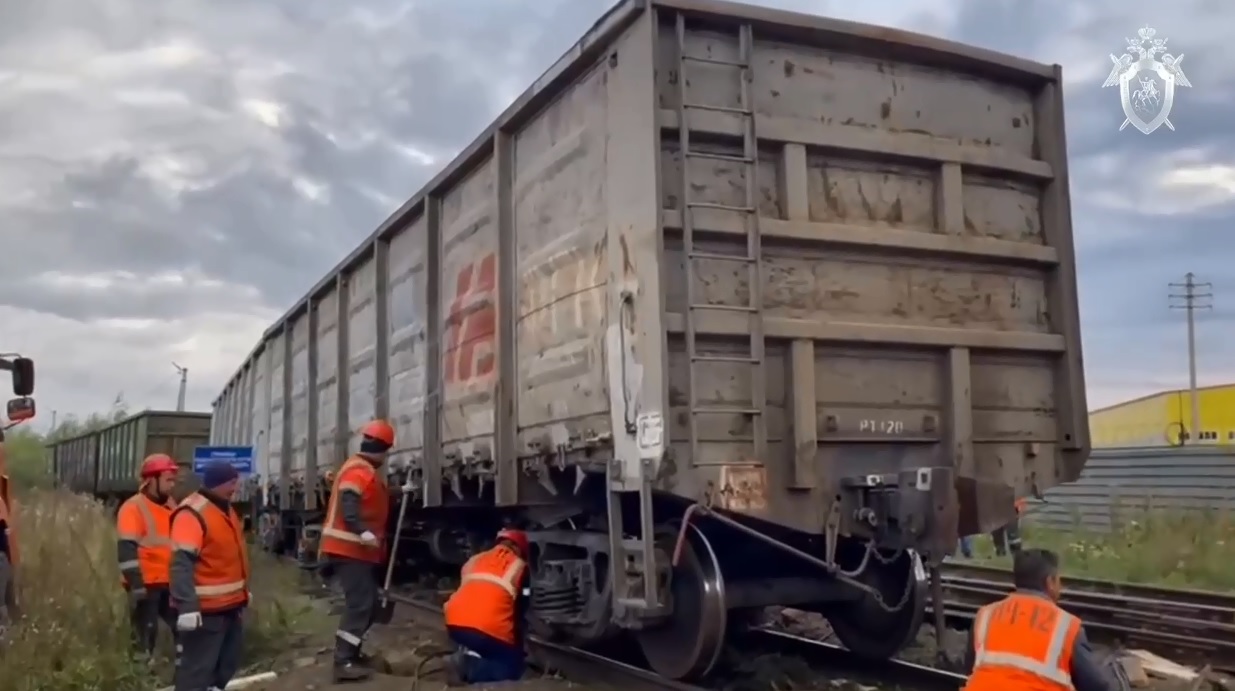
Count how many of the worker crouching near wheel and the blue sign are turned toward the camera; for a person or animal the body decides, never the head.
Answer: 1

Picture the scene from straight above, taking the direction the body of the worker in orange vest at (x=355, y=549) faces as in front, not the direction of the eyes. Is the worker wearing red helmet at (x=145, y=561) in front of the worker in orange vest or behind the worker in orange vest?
behind

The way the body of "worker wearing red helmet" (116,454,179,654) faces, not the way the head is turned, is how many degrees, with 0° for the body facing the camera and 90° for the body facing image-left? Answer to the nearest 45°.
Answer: approximately 315°

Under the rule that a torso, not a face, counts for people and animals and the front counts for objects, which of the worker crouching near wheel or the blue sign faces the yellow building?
the worker crouching near wheel

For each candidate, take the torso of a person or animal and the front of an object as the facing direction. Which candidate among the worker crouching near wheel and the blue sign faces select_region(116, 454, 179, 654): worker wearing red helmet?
the blue sign

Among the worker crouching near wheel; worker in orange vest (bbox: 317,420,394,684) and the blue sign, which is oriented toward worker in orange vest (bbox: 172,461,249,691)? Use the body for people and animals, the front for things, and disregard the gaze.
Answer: the blue sign

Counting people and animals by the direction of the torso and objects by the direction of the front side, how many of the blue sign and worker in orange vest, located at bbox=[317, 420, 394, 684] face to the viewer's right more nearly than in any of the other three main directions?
1

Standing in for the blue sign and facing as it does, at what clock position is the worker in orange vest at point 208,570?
The worker in orange vest is roughly at 12 o'clock from the blue sign.
